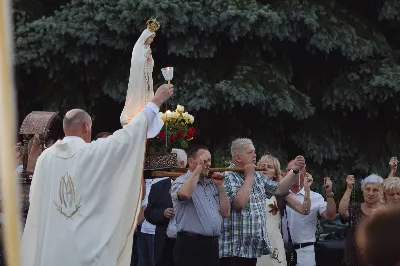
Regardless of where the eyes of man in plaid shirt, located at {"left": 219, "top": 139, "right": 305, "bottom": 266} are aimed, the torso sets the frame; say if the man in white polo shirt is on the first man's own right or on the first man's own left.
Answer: on the first man's own left

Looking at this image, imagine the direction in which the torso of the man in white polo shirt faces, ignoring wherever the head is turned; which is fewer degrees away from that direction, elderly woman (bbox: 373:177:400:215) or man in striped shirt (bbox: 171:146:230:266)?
the man in striped shirt

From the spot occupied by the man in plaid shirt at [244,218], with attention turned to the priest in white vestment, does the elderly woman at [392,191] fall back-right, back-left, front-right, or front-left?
back-left

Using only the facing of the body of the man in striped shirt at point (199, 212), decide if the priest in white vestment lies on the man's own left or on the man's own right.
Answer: on the man's own right

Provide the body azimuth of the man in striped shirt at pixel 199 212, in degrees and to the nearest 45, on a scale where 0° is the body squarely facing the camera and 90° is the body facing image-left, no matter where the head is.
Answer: approximately 315°

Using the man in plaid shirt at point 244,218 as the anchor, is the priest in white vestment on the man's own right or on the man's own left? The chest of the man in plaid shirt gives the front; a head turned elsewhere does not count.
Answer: on the man's own right
